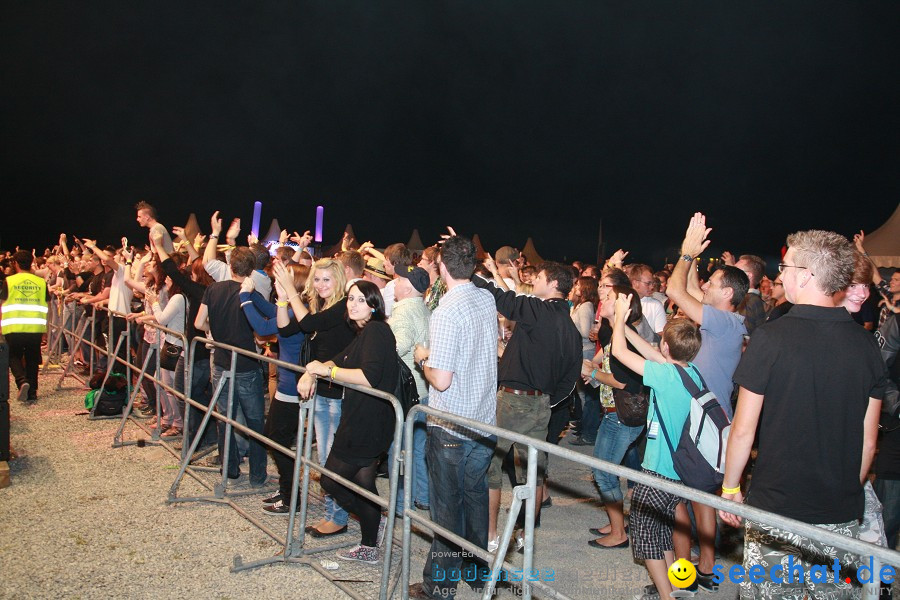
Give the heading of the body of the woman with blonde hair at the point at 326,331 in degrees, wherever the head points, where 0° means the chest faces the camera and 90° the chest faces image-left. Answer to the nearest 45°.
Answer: approximately 45°

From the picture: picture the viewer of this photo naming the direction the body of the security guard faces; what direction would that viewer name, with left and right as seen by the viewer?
facing away from the viewer

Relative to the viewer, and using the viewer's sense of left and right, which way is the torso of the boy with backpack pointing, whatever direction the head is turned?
facing away from the viewer and to the left of the viewer

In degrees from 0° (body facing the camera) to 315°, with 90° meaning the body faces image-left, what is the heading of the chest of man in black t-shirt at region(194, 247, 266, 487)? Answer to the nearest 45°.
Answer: approximately 135°

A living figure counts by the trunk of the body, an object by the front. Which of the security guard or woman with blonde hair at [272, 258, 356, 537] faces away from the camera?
the security guard

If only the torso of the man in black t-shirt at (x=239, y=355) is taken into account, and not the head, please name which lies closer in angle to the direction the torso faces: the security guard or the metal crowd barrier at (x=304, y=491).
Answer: the security guard

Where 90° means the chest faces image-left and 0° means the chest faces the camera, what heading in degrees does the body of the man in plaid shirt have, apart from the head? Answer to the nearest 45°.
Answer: approximately 135°

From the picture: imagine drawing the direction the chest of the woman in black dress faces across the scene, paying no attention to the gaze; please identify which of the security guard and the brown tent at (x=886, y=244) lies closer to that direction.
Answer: the security guard

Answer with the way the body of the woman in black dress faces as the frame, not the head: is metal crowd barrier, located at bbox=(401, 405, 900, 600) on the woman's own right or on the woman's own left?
on the woman's own left

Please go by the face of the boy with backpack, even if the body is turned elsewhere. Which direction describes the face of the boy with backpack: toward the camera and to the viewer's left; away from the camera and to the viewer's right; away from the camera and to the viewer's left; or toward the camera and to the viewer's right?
away from the camera and to the viewer's left
